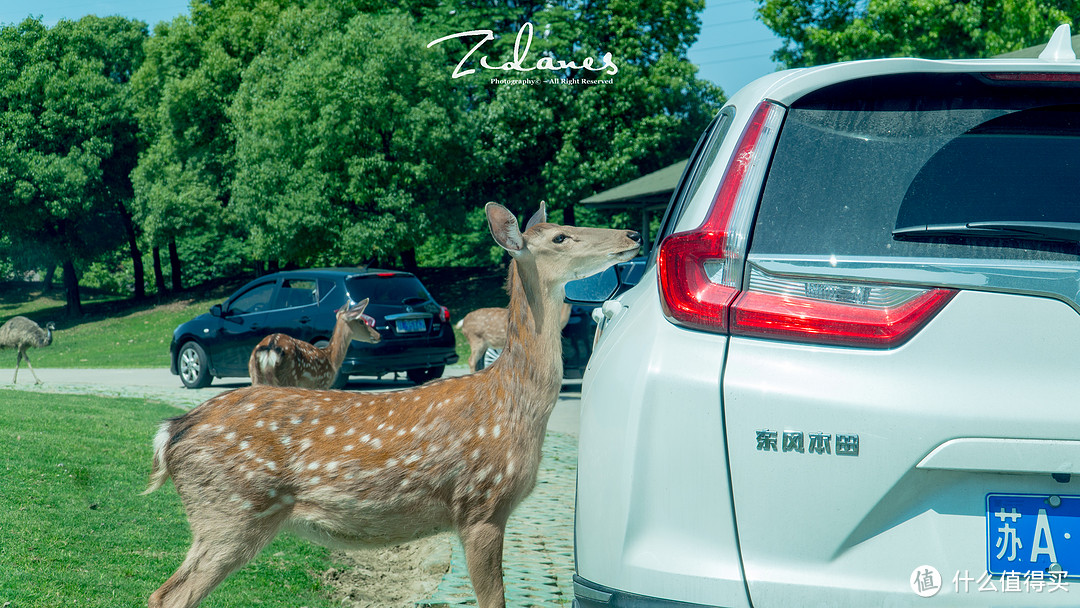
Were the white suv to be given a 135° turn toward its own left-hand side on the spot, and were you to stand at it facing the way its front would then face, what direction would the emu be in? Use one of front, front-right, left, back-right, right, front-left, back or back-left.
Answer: right

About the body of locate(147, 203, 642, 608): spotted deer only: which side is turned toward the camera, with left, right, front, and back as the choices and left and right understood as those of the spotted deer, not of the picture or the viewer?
right

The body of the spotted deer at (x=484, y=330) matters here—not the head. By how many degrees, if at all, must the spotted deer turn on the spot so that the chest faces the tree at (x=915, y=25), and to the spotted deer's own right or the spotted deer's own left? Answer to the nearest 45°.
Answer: approximately 45° to the spotted deer's own left

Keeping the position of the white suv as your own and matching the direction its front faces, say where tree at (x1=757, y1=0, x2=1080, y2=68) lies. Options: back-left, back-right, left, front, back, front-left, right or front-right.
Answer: front

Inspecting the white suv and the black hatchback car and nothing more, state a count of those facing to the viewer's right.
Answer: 0

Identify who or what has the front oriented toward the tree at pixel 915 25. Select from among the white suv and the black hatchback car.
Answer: the white suv

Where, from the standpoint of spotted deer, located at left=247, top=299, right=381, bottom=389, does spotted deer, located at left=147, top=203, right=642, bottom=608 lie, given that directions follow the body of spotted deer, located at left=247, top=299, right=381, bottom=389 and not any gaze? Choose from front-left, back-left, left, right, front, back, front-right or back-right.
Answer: back-right

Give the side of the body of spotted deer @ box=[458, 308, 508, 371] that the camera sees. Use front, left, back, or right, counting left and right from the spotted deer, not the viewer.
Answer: right

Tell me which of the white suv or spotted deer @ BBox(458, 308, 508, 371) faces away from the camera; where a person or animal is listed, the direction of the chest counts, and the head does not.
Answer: the white suv

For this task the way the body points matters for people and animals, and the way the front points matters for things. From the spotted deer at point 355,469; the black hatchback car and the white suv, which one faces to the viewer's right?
the spotted deer

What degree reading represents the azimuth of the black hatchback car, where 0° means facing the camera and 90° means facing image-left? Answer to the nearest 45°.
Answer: approximately 135°

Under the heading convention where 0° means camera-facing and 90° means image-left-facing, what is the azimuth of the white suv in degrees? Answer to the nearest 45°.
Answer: approximately 180°

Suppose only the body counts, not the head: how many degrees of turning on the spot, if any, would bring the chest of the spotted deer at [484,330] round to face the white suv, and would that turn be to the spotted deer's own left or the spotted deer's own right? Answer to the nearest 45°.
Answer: approximately 90° to the spotted deer's own right

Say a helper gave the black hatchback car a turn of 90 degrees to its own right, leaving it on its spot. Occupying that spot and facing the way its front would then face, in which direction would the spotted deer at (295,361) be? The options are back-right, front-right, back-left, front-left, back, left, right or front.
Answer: back-right

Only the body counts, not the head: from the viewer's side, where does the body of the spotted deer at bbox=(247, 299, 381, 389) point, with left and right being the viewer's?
facing away from the viewer and to the right of the viewer
